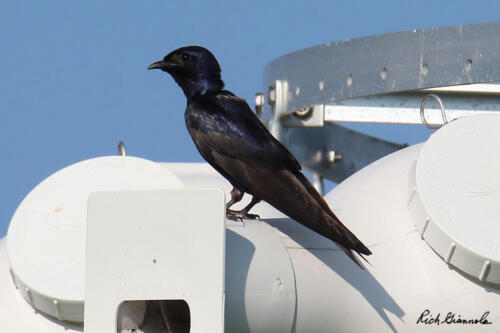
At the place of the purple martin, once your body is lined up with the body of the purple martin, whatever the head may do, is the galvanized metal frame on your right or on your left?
on your right

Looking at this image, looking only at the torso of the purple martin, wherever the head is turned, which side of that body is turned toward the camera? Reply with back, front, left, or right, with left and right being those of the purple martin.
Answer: left
